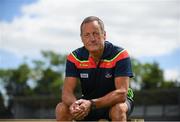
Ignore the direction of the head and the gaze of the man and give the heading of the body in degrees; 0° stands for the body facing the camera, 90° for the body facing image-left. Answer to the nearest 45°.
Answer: approximately 0°
